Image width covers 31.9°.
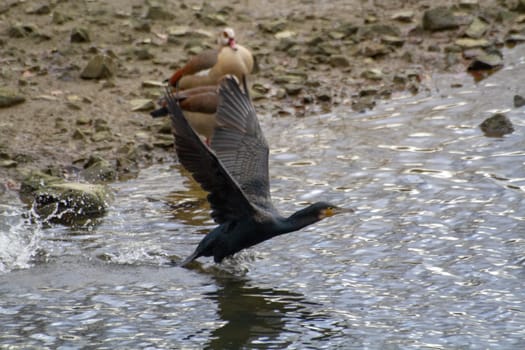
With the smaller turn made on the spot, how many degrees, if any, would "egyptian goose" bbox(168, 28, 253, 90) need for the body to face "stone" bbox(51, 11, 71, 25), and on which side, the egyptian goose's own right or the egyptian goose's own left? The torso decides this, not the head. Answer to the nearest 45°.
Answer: approximately 180°

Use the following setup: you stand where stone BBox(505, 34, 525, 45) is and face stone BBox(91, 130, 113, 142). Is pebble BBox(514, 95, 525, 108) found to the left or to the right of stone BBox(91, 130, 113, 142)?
left

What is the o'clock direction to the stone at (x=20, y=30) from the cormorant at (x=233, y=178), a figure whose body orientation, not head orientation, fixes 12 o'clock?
The stone is roughly at 8 o'clock from the cormorant.

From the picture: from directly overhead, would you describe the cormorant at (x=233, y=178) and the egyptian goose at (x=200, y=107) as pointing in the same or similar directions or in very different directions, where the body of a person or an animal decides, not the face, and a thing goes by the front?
same or similar directions

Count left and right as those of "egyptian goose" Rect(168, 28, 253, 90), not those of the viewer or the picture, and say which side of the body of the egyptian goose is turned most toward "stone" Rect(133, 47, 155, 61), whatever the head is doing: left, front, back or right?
back

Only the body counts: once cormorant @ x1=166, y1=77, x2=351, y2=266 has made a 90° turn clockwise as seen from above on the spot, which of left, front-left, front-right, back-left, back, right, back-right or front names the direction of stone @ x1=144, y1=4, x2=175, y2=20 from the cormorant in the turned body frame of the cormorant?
back

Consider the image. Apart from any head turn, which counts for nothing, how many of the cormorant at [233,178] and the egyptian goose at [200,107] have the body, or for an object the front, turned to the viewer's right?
2

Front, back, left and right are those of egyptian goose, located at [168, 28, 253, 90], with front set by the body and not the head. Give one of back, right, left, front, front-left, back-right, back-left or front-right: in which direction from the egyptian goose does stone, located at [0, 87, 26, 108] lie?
back-right

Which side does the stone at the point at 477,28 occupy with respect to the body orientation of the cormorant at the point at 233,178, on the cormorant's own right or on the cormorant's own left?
on the cormorant's own left

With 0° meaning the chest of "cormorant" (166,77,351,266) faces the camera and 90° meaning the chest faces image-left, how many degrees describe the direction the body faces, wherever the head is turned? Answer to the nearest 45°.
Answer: approximately 270°

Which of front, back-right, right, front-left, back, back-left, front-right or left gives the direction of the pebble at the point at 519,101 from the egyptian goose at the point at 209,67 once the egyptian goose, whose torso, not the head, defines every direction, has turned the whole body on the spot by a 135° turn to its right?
back

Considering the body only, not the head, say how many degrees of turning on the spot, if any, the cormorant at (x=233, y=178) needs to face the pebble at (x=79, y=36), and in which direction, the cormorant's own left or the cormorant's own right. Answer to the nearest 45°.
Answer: approximately 90° to the cormorant's own left

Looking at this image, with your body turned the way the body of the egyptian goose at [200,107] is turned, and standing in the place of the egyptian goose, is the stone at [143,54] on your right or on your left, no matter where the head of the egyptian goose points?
on your left

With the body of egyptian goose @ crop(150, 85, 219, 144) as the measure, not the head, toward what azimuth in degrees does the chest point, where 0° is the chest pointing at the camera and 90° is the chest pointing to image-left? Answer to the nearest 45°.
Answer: approximately 270°

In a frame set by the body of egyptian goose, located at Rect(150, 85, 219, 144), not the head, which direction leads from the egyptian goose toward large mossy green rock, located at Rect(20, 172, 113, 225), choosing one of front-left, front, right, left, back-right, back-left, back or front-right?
back-right

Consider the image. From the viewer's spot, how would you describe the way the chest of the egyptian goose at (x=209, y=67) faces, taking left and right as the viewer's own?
facing the viewer and to the right of the viewer

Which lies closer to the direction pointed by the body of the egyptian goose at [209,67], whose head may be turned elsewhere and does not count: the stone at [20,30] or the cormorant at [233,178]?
the cormorant

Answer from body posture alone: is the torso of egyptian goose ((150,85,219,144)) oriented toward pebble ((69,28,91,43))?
no
